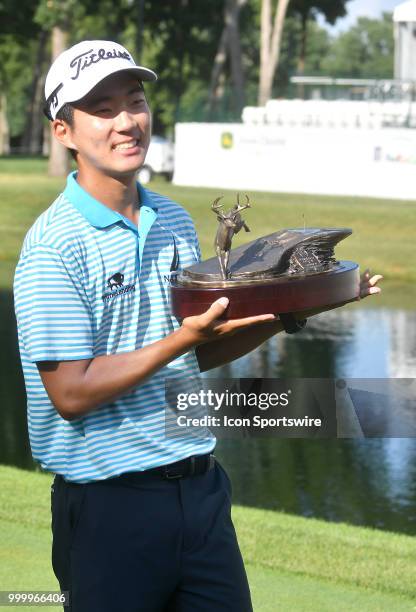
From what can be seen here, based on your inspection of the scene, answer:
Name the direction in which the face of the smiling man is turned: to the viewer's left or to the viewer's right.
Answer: to the viewer's right

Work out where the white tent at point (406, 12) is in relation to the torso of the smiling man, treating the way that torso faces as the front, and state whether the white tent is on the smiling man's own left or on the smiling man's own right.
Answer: on the smiling man's own left

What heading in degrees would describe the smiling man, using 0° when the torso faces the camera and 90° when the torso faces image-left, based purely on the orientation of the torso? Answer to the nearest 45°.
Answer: approximately 315°
